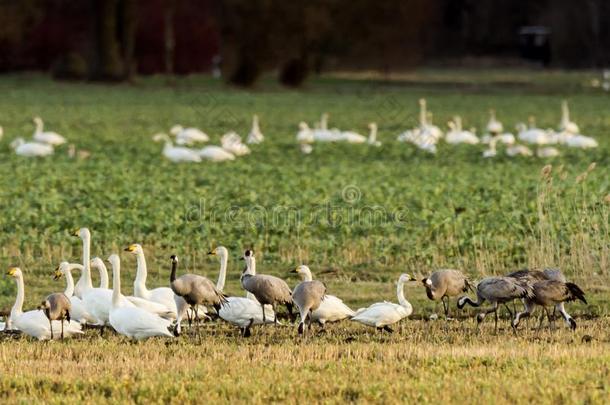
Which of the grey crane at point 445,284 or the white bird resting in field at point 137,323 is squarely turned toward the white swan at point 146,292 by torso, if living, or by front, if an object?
the grey crane

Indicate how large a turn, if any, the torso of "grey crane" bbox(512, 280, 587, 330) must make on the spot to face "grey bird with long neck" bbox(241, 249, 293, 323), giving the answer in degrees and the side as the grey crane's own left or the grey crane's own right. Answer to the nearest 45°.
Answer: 0° — it already faces it

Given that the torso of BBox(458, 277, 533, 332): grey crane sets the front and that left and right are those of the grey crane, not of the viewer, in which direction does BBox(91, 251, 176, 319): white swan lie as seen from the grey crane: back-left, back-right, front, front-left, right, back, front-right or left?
front

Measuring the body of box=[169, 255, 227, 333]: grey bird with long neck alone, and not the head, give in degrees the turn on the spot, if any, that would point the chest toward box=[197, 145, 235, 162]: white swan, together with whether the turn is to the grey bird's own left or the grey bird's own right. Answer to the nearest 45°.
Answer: approximately 90° to the grey bird's own right

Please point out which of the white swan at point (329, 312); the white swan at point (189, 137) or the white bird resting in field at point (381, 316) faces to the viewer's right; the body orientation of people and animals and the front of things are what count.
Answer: the white bird resting in field

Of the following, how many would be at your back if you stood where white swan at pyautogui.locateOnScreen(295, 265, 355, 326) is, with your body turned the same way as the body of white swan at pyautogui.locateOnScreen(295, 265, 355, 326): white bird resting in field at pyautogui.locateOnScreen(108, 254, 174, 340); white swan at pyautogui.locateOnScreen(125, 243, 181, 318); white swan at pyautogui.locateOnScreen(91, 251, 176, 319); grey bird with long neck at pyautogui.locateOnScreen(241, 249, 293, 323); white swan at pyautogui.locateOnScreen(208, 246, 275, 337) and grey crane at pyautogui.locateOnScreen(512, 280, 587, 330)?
1

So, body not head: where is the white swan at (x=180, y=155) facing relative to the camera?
to the viewer's left

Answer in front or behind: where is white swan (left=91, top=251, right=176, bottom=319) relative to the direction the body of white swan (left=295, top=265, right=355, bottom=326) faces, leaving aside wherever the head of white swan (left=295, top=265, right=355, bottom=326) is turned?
in front

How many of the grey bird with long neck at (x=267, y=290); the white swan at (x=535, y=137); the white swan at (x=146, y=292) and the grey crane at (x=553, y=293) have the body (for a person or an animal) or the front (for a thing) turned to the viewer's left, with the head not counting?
4

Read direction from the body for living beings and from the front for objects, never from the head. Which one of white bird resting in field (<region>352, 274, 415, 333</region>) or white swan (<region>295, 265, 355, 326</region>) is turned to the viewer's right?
the white bird resting in field

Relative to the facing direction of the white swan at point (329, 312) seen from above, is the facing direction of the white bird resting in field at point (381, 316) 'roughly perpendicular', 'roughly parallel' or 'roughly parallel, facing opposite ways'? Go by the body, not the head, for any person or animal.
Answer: roughly parallel, facing opposite ways

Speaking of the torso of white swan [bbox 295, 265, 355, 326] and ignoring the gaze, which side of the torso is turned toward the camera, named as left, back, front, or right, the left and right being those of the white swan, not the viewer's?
left

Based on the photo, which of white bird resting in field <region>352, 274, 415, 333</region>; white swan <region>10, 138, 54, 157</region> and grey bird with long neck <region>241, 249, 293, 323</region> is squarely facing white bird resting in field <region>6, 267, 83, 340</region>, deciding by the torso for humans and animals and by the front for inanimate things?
the grey bird with long neck

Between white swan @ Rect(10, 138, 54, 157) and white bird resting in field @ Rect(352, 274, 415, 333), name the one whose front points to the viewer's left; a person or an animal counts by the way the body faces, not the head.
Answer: the white swan

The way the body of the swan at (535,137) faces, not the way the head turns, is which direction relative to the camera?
to the viewer's left
